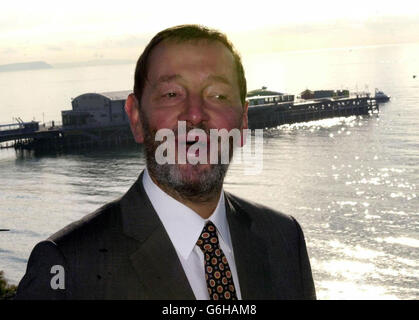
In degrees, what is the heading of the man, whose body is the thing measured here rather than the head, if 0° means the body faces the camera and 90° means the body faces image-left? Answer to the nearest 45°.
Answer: approximately 315°
